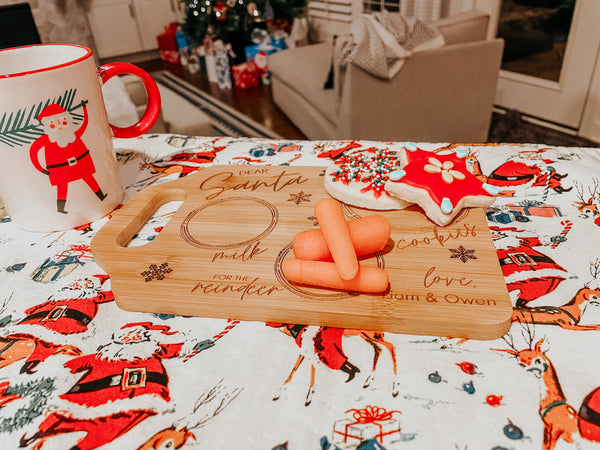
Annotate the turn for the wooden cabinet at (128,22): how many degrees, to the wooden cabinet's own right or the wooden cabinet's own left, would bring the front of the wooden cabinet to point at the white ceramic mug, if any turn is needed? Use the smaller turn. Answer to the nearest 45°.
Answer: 0° — it already faces it

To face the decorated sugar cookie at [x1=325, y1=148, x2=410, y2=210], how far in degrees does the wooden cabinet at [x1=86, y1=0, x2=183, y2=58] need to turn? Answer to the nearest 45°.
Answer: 0° — it already faces it

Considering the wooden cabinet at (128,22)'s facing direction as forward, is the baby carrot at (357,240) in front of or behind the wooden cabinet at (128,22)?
in front

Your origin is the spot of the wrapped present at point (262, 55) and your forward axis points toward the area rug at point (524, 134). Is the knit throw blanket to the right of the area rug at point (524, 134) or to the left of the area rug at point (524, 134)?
right

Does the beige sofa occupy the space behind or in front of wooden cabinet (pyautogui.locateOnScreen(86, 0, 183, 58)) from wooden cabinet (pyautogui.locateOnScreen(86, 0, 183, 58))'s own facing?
in front

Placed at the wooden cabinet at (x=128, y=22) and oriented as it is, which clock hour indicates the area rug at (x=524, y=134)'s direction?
The area rug is roughly at 11 o'clock from the wooden cabinet.

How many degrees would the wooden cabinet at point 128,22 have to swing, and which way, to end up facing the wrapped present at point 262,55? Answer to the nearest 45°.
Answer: approximately 45° to its left

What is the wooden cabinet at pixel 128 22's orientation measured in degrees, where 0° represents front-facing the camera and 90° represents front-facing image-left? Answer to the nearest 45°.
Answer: approximately 0°

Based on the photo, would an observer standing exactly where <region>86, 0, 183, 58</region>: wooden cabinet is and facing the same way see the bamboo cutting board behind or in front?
in front

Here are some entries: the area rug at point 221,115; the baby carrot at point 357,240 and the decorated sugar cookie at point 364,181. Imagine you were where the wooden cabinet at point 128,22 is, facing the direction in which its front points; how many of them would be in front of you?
3
